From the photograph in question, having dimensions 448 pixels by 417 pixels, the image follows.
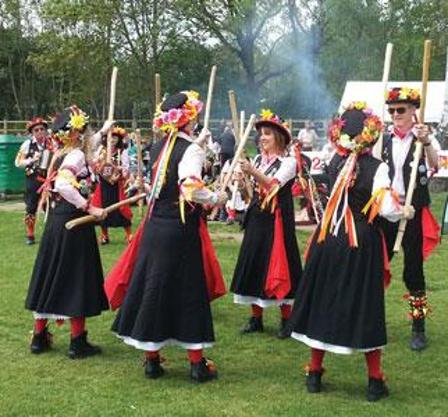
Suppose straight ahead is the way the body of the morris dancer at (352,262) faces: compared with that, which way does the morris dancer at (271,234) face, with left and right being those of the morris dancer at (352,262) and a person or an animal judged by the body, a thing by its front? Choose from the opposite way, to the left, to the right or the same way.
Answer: the opposite way

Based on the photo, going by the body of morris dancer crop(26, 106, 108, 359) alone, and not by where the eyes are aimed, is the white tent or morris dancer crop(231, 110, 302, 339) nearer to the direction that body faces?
the morris dancer

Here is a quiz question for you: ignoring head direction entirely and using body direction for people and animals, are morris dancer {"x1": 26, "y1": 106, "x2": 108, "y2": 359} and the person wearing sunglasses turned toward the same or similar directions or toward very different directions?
very different directions

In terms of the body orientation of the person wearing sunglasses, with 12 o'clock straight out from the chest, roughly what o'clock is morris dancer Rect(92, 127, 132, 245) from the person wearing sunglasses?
The morris dancer is roughly at 3 o'clock from the person wearing sunglasses.

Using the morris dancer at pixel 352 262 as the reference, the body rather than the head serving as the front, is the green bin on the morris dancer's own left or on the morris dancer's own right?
on the morris dancer's own left

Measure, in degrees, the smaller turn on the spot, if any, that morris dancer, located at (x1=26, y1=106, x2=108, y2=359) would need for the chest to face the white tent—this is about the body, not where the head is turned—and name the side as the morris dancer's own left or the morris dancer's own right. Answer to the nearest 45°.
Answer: approximately 45° to the morris dancer's own left

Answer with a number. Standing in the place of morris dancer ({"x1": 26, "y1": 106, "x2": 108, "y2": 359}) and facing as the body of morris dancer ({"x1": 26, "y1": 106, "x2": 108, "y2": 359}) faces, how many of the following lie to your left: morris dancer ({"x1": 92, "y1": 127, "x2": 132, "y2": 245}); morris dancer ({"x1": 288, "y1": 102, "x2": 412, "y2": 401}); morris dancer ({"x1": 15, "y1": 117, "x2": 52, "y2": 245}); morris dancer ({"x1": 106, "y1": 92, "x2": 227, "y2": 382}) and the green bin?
3

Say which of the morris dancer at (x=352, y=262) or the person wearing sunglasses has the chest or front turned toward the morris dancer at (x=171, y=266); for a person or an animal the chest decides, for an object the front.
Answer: the person wearing sunglasses

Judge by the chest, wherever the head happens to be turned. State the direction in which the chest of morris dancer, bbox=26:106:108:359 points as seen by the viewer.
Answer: to the viewer's right

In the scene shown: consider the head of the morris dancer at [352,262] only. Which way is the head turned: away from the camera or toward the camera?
away from the camera

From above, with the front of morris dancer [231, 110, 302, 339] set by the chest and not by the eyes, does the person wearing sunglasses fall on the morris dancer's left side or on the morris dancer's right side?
on the morris dancer's left side

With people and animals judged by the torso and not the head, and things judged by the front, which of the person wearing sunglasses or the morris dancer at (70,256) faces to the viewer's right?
the morris dancer

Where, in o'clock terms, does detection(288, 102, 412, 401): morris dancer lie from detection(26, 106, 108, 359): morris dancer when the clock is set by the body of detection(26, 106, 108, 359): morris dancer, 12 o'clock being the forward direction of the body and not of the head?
detection(288, 102, 412, 401): morris dancer is roughly at 1 o'clock from detection(26, 106, 108, 359): morris dancer.
